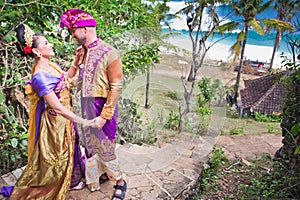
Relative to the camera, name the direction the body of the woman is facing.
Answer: to the viewer's right

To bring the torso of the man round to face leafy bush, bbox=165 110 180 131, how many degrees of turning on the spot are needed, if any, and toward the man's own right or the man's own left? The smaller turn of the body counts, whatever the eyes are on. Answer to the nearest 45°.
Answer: approximately 180°

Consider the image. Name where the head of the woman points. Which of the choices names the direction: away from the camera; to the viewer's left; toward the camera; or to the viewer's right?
to the viewer's right

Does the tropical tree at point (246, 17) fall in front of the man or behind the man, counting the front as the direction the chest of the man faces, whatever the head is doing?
behind

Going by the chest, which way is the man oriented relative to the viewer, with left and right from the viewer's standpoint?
facing the viewer and to the left of the viewer

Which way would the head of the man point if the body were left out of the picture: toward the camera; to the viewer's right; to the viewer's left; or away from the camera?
to the viewer's left

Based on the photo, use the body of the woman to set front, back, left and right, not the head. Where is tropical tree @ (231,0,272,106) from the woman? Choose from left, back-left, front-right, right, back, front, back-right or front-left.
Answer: front-left

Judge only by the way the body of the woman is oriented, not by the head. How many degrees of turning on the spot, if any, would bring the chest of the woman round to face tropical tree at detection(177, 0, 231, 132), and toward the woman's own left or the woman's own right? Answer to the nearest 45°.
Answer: approximately 45° to the woman's own left

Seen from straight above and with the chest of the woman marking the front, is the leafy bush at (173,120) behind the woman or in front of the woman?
in front

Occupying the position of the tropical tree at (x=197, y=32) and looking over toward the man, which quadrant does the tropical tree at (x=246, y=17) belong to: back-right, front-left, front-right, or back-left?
back-left

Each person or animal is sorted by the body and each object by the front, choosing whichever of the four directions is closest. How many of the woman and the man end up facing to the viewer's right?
1
